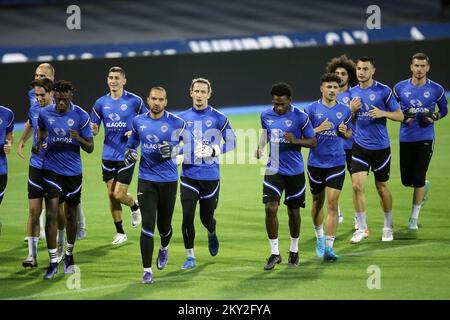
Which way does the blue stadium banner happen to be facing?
toward the camera
